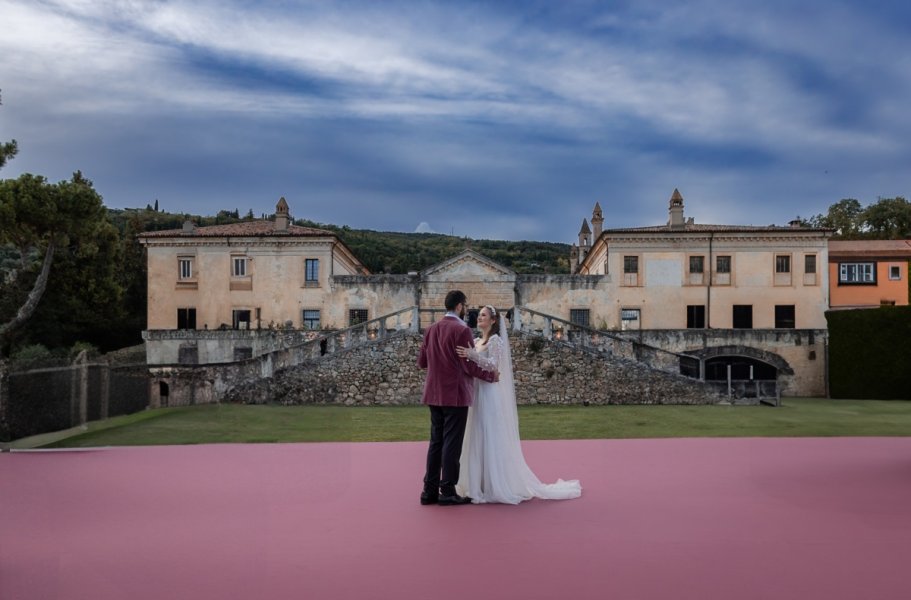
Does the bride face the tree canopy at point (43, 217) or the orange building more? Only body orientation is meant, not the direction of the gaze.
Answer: the tree canopy

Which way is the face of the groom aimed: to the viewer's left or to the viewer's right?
to the viewer's right

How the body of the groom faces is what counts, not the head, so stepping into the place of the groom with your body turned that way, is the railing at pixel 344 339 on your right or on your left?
on your left

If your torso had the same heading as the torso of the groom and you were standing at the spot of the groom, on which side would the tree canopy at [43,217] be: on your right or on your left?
on your left

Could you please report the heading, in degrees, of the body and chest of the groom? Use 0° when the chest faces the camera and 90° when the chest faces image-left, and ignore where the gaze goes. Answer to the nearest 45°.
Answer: approximately 225°

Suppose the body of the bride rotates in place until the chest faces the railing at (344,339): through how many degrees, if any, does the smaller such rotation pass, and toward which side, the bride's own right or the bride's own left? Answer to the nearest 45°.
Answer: approximately 90° to the bride's own right

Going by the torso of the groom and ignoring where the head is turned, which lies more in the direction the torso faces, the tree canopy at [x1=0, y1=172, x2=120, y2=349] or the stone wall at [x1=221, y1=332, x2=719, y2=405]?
the stone wall

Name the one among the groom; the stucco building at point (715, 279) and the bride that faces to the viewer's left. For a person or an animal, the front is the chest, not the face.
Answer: the bride

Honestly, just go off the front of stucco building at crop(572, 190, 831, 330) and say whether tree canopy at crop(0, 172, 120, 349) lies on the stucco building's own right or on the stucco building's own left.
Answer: on the stucco building's own right
